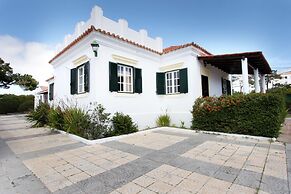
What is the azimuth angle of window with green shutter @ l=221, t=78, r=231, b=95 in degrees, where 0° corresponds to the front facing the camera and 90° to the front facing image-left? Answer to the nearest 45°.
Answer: approximately 315°

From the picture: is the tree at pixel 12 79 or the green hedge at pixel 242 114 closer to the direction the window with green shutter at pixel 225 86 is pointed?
the green hedge

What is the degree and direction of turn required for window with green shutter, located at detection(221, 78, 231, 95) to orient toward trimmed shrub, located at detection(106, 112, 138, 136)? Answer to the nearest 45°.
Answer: approximately 90° to its right

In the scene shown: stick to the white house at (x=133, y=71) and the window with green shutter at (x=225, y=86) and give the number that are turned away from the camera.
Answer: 0

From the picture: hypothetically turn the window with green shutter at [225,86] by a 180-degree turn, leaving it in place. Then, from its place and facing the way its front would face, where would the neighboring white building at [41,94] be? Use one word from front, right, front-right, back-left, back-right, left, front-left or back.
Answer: front-left

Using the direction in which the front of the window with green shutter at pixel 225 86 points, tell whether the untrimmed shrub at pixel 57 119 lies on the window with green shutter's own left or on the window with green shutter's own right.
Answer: on the window with green shutter's own right

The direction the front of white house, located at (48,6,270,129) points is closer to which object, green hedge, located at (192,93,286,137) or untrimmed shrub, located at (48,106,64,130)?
the green hedge

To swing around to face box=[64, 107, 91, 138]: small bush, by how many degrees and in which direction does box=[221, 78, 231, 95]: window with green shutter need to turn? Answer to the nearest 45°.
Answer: approximately 90° to its right
